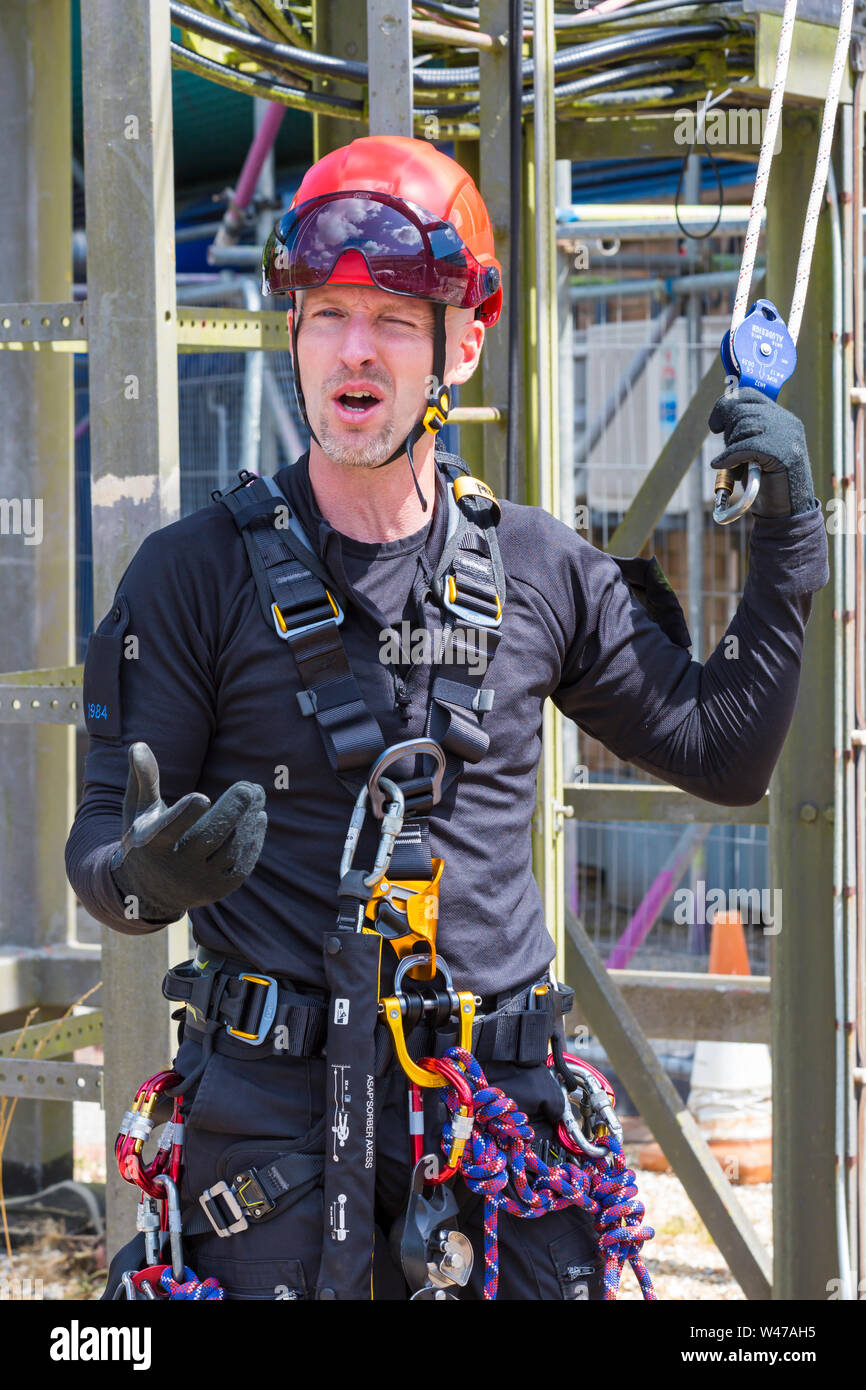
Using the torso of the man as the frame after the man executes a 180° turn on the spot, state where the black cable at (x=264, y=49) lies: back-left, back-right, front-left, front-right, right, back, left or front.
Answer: front

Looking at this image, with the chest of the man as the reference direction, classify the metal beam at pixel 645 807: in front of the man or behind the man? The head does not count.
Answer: behind

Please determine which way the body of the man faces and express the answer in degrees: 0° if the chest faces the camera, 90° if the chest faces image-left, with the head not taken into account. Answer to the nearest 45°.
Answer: approximately 0°

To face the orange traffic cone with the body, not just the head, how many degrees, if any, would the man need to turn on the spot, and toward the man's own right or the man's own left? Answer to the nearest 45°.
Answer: approximately 180°

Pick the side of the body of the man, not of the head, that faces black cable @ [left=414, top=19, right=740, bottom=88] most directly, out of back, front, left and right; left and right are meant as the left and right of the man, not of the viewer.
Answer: back

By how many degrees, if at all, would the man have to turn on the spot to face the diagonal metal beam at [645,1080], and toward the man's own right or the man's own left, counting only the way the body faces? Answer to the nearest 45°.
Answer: approximately 180°

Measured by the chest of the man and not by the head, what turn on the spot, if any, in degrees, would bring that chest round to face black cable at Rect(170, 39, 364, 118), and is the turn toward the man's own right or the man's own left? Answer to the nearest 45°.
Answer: approximately 180°
